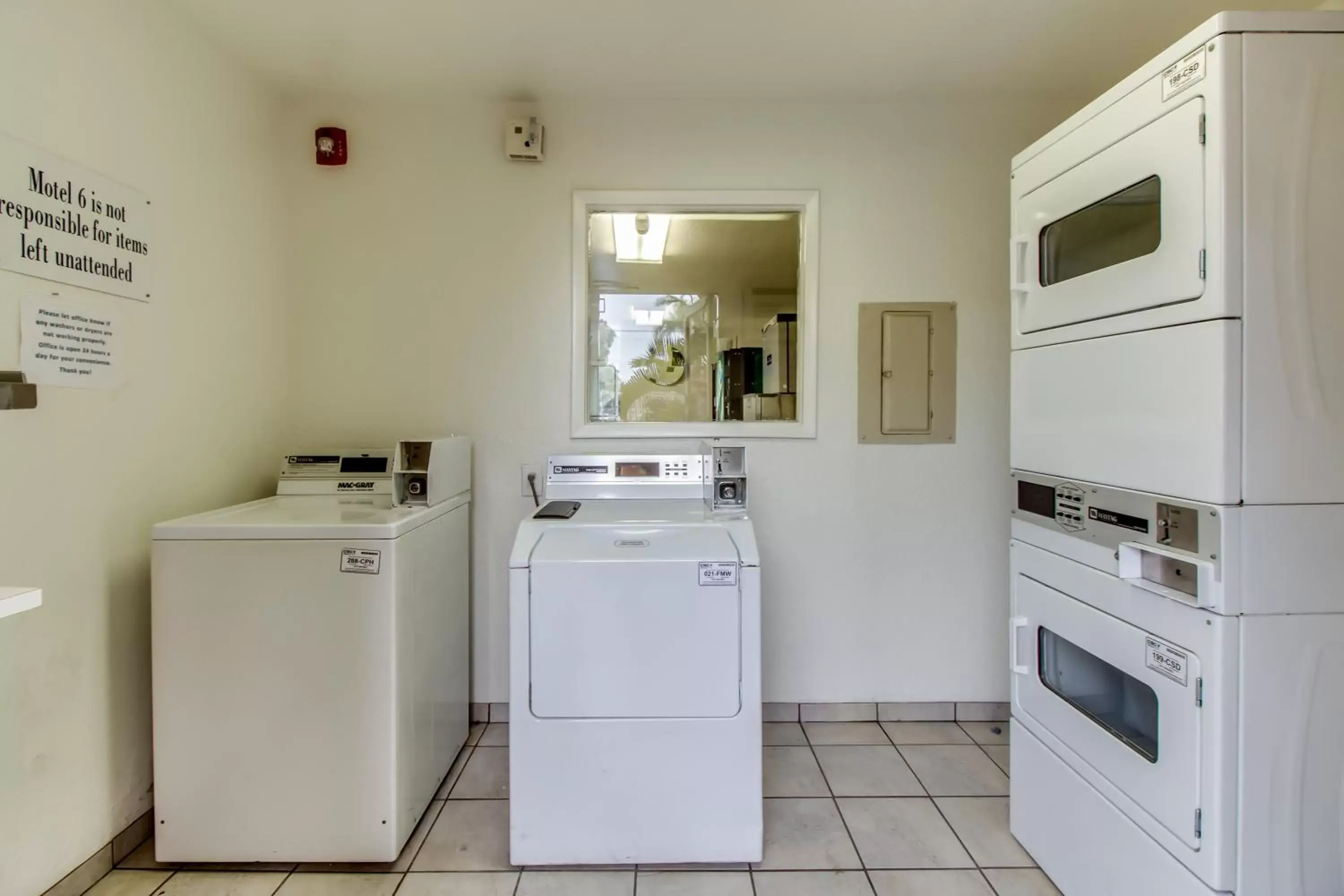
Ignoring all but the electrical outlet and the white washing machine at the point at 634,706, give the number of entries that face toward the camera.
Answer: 2

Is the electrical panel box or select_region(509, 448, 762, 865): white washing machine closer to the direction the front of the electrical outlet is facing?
the white washing machine

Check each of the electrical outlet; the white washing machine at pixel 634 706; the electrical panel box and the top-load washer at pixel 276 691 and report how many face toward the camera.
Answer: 4

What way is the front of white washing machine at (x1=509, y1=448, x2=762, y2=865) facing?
toward the camera

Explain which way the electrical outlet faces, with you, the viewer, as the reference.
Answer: facing the viewer

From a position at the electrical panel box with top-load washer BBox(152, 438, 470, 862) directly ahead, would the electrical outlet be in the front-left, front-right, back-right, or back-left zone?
front-right

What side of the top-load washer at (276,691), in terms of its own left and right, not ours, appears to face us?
front

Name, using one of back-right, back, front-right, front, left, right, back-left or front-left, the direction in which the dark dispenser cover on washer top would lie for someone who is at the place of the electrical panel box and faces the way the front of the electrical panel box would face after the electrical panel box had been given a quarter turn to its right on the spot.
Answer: front-left

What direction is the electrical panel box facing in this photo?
toward the camera

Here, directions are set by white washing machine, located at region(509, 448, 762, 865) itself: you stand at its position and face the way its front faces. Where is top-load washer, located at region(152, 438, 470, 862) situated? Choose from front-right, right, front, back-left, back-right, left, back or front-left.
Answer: right

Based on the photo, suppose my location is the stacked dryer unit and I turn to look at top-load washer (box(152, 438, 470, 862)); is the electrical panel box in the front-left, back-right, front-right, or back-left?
front-right

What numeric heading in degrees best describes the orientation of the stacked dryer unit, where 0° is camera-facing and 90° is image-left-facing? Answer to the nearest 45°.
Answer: approximately 45°

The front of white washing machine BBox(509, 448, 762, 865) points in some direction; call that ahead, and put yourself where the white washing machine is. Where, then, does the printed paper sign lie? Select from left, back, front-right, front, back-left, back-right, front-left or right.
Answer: right
